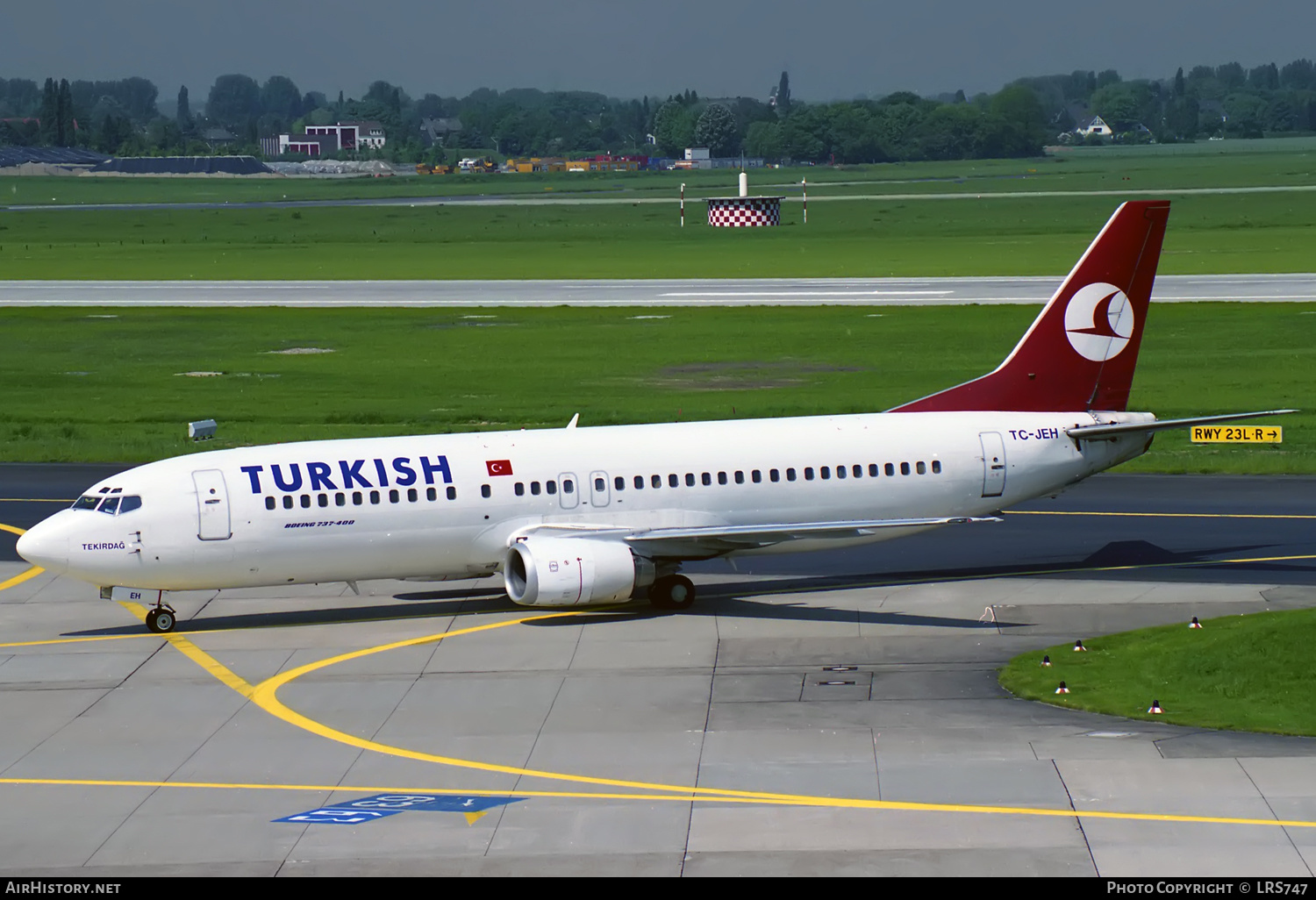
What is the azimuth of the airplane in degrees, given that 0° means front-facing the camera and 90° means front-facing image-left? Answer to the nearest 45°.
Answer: approximately 45°
